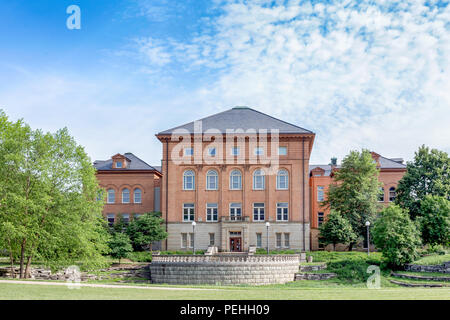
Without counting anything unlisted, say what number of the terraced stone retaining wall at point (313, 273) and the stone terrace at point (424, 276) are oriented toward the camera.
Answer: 2

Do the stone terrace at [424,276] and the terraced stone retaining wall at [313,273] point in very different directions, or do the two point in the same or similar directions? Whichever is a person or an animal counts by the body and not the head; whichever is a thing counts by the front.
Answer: same or similar directions

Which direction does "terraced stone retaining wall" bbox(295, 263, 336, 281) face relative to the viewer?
toward the camera

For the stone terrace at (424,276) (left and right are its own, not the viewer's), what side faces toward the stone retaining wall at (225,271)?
right

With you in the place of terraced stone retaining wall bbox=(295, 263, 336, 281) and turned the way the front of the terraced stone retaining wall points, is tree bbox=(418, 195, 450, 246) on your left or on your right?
on your left

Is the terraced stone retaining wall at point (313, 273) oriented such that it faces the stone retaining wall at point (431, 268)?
no

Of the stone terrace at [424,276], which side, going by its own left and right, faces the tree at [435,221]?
back

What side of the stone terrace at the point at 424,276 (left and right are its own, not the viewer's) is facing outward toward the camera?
front

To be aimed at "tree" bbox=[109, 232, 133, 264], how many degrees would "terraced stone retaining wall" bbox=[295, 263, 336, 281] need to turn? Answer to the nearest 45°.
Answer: approximately 90° to its right

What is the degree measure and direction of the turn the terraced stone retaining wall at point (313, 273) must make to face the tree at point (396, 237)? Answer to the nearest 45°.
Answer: approximately 90° to its left
